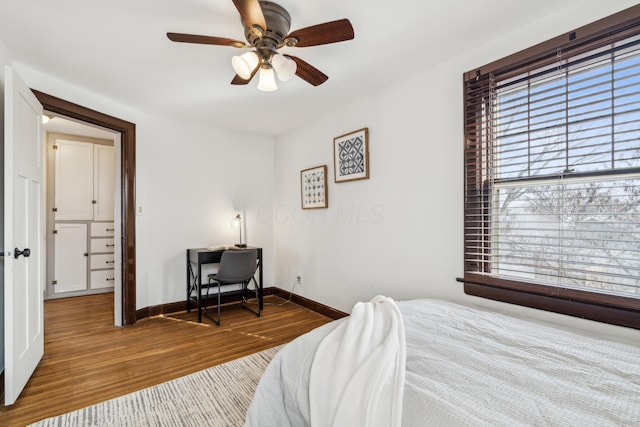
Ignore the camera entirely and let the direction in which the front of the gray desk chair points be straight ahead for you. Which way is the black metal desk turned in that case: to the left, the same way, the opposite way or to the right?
the opposite way

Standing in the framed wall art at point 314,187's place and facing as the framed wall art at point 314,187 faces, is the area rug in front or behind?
in front

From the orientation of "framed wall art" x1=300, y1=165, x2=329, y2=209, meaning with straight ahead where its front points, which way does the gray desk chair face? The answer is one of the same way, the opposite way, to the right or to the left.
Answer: to the right

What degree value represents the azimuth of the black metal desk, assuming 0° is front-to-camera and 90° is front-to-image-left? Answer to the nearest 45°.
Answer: approximately 315°

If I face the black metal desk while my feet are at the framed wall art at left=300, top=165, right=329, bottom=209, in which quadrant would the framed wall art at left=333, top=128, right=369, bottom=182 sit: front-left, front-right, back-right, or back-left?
back-left

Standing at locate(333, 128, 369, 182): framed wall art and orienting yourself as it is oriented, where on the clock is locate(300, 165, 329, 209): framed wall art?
locate(300, 165, 329, 209): framed wall art is roughly at 3 o'clock from locate(333, 128, 369, 182): framed wall art.

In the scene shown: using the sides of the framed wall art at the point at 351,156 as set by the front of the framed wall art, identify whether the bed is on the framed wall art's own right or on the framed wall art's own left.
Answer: on the framed wall art's own left

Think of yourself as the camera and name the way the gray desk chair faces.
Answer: facing away from the viewer and to the left of the viewer

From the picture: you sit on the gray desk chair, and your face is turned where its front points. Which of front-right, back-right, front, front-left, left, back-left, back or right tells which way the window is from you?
back

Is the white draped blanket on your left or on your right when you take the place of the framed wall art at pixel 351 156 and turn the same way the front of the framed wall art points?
on your left

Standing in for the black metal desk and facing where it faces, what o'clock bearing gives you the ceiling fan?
The ceiling fan is roughly at 1 o'clock from the black metal desk.

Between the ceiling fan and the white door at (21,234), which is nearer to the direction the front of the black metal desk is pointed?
the ceiling fan

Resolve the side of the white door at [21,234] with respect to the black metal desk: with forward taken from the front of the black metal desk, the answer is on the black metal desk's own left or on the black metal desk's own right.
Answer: on the black metal desk's own right
